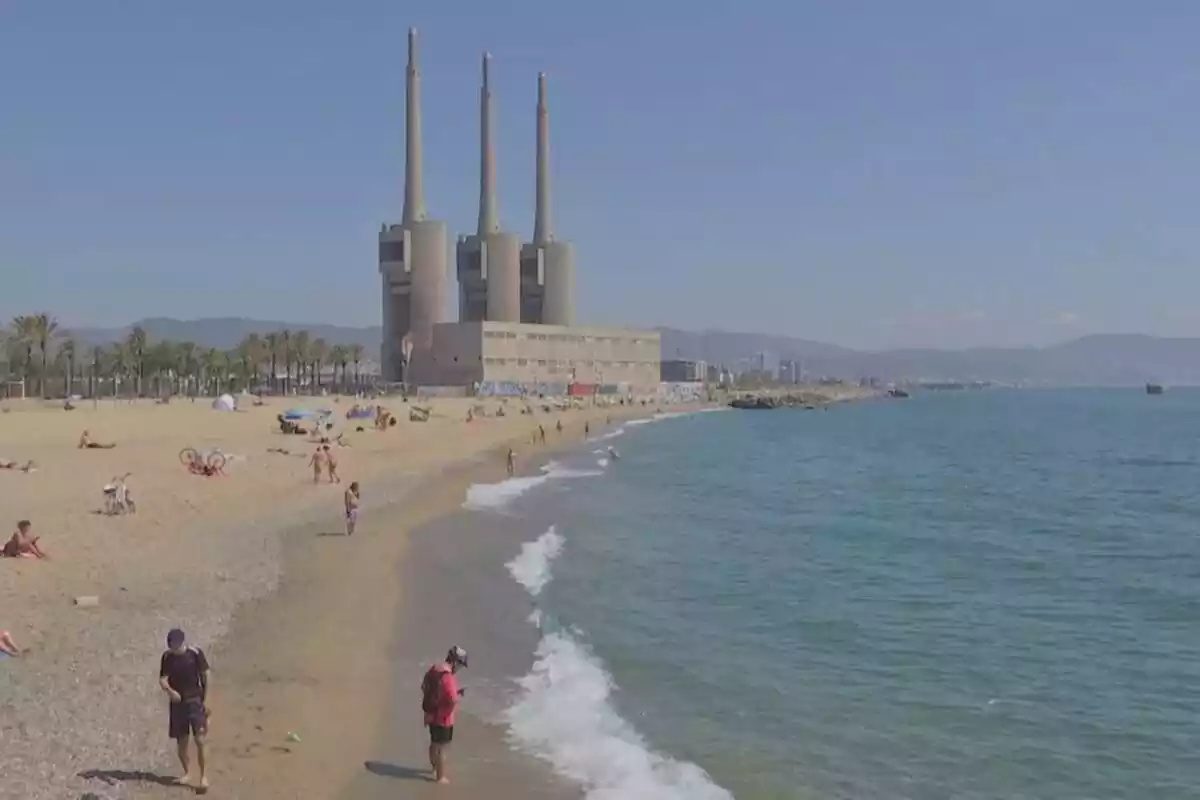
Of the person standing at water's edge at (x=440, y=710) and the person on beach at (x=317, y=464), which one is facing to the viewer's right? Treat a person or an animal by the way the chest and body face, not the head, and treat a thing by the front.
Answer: the person standing at water's edge at (x=440, y=710)

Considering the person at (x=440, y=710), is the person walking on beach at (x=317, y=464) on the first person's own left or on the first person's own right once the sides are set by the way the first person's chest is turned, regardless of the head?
on the first person's own left

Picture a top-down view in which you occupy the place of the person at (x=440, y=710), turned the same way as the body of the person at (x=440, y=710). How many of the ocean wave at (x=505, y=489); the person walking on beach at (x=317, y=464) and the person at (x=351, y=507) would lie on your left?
3

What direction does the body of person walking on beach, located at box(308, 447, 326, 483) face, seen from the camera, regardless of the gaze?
away from the camera

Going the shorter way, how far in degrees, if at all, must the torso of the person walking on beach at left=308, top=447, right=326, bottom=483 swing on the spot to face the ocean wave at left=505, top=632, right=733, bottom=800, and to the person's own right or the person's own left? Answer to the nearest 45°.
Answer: approximately 180°

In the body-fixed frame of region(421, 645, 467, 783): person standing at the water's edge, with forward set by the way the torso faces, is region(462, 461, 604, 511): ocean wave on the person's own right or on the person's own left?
on the person's own left

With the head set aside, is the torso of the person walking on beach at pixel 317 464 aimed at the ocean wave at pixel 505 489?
no

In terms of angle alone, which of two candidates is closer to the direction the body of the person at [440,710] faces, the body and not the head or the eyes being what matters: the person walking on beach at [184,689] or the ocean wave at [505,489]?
the ocean wave

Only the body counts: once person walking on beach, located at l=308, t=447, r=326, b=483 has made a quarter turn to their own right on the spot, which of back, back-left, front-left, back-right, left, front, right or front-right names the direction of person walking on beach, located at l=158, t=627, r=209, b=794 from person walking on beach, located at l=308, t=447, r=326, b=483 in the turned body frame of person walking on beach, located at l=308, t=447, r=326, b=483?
right

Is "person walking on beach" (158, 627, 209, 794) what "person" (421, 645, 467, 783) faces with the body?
no

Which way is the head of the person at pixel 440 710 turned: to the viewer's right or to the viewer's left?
to the viewer's right

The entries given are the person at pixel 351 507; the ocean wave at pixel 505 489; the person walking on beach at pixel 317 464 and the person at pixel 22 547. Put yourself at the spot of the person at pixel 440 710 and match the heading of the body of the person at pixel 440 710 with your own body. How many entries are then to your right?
0

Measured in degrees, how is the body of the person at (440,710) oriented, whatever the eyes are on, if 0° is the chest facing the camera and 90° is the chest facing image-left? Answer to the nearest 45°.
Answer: approximately 270°

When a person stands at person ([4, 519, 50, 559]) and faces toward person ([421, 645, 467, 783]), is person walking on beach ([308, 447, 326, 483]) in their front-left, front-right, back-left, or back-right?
back-left

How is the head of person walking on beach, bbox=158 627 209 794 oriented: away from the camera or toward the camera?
toward the camera
